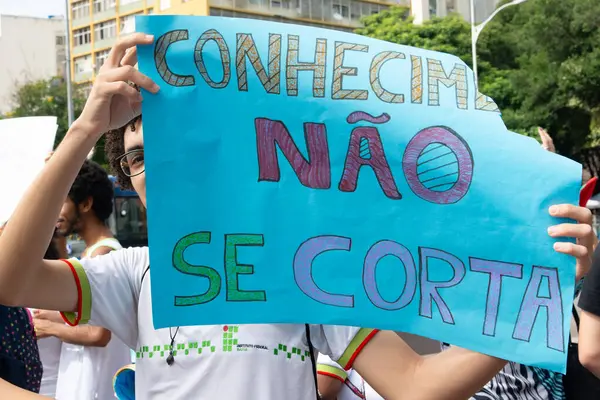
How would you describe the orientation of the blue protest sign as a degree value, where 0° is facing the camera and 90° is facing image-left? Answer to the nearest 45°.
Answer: approximately 0°

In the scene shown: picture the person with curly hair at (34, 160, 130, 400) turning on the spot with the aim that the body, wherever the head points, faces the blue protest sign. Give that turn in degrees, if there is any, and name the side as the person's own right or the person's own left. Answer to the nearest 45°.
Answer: approximately 90° to the person's own left

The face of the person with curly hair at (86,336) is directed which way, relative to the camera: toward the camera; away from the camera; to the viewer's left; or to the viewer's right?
to the viewer's left

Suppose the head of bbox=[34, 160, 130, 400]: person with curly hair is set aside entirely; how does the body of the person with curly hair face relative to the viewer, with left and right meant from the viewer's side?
facing to the left of the viewer

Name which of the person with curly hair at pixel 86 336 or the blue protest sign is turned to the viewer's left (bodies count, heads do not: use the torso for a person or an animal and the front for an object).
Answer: the person with curly hair

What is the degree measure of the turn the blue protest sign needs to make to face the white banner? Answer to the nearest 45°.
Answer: approximately 135° to its right

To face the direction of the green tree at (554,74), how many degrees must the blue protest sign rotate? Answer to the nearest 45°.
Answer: approximately 180°
